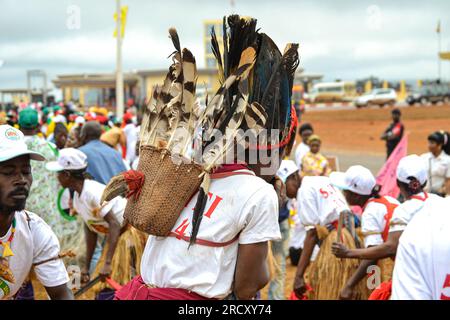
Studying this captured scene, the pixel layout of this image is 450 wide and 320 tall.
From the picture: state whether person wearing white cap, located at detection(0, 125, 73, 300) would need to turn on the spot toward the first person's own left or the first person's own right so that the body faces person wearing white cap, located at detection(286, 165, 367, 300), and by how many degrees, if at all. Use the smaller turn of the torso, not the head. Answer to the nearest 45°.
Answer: approximately 90° to the first person's own left

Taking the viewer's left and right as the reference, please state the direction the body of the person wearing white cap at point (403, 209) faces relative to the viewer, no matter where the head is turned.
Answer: facing away from the viewer and to the left of the viewer

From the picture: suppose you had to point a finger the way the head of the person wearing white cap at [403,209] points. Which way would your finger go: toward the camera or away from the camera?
away from the camera

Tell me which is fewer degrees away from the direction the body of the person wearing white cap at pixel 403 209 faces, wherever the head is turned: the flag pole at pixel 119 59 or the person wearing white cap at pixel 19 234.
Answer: the flag pole

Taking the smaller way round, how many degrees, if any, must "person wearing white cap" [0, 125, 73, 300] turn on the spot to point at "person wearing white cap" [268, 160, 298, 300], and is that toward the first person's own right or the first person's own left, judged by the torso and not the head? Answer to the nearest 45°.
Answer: approximately 90° to the first person's own left

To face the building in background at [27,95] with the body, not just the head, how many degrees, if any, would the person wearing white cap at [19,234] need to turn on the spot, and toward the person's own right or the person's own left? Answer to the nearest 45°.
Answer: approximately 135° to the person's own left

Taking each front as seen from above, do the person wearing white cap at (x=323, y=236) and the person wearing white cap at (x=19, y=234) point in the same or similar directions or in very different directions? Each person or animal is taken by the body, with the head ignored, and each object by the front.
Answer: very different directions

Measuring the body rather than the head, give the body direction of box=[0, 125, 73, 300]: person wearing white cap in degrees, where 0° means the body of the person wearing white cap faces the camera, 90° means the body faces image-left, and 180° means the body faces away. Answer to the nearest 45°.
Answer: approximately 315°
